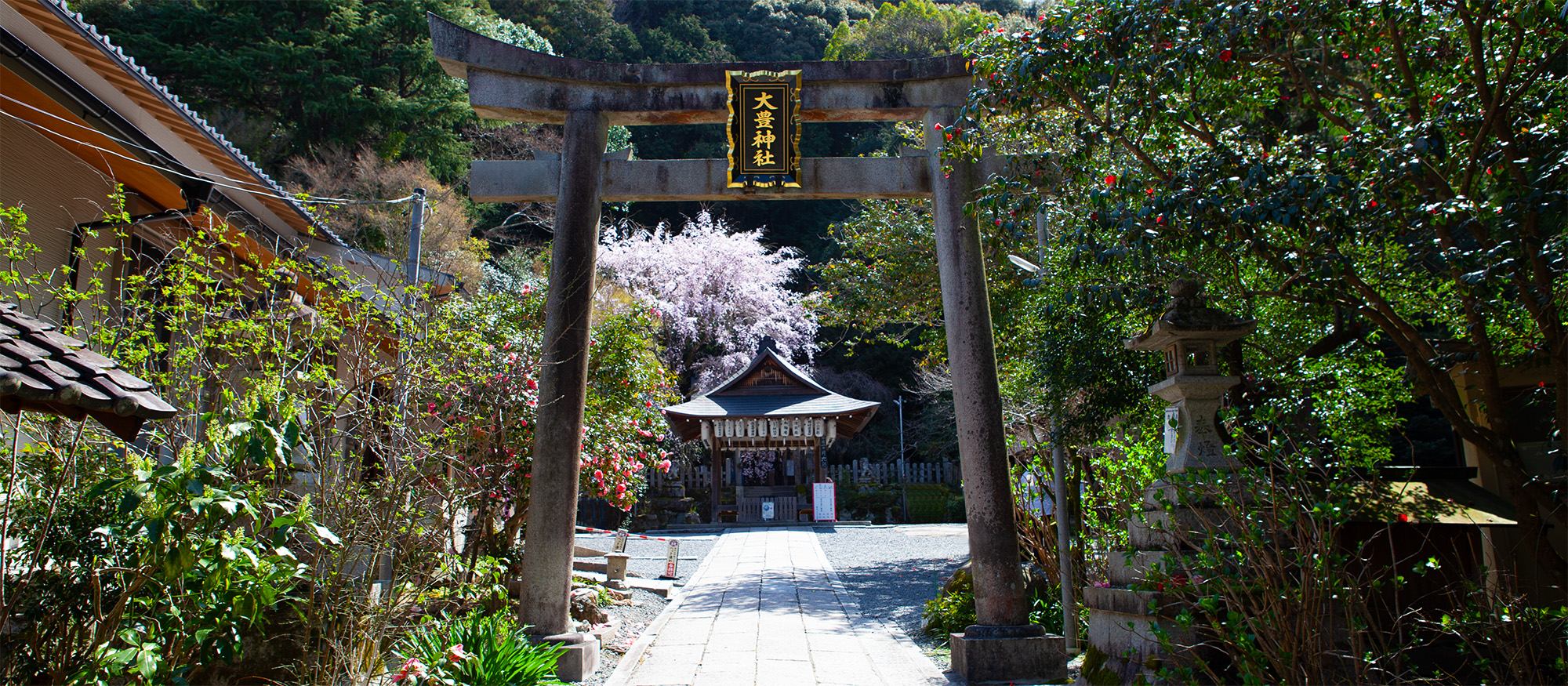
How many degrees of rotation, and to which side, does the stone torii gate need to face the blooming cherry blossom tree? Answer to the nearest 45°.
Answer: approximately 180°

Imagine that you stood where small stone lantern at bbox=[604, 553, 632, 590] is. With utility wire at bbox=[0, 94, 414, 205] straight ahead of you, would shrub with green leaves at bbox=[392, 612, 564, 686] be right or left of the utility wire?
left

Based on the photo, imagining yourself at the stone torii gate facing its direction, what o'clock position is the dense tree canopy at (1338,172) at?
The dense tree canopy is roughly at 10 o'clock from the stone torii gate.

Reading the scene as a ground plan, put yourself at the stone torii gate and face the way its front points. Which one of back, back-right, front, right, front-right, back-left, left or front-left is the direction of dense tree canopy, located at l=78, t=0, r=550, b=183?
back-right

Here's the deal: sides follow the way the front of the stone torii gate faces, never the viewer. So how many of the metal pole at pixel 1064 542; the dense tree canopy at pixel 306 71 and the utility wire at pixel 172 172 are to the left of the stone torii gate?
1

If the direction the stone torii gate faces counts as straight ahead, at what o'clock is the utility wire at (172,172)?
The utility wire is roughly at 3 o'clock from the stone torii gate.

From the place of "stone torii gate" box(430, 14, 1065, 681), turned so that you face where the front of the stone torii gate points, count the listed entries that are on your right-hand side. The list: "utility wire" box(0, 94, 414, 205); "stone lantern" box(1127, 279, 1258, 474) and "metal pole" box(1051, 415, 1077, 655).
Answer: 1

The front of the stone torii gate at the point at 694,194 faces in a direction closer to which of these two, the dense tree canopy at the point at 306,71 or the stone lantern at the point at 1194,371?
the stone lantern

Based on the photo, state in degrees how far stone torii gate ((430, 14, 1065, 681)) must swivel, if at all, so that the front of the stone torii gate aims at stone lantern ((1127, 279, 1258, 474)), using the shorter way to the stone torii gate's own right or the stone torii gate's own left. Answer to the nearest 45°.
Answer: approximately 45° to the stone torii gate's own left

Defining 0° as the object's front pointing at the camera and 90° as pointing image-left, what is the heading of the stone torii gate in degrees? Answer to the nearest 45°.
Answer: approximately 0°
